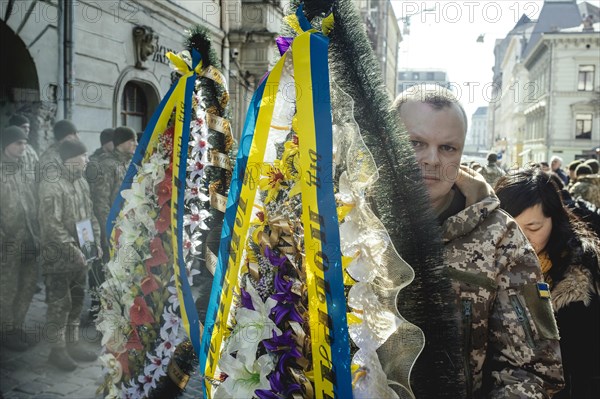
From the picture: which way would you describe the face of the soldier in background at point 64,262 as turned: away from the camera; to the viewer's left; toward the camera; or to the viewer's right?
to the viewer's right

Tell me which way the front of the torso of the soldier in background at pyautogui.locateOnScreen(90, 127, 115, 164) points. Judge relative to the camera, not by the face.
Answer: to the viewer's right

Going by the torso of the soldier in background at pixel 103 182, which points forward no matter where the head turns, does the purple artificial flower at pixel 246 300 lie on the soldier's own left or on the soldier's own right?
on the soldier's own right

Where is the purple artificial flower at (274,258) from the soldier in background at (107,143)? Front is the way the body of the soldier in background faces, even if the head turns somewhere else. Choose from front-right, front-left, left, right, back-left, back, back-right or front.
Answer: right

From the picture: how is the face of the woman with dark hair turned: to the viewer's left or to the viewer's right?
to the viewer's left

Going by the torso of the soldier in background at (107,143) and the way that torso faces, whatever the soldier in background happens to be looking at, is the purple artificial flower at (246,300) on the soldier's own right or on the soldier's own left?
on the soldier's own right

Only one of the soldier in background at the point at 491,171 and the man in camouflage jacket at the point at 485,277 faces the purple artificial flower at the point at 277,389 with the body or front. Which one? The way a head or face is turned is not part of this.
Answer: the man in camouflage jacket

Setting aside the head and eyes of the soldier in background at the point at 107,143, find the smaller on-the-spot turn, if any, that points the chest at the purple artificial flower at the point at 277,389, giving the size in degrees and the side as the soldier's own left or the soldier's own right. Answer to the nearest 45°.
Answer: approximately 90° to the soldier's own right

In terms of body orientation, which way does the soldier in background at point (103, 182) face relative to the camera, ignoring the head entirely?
to the viewer's right

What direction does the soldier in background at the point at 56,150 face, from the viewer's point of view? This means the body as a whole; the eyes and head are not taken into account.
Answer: to the viewer's right
